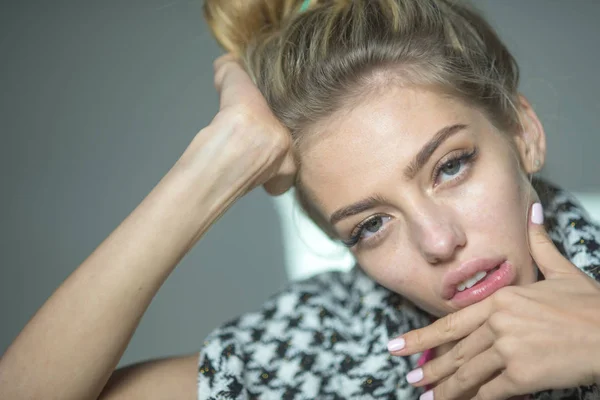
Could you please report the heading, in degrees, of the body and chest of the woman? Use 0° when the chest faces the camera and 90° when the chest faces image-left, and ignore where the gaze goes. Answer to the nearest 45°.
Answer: approximately 0°
